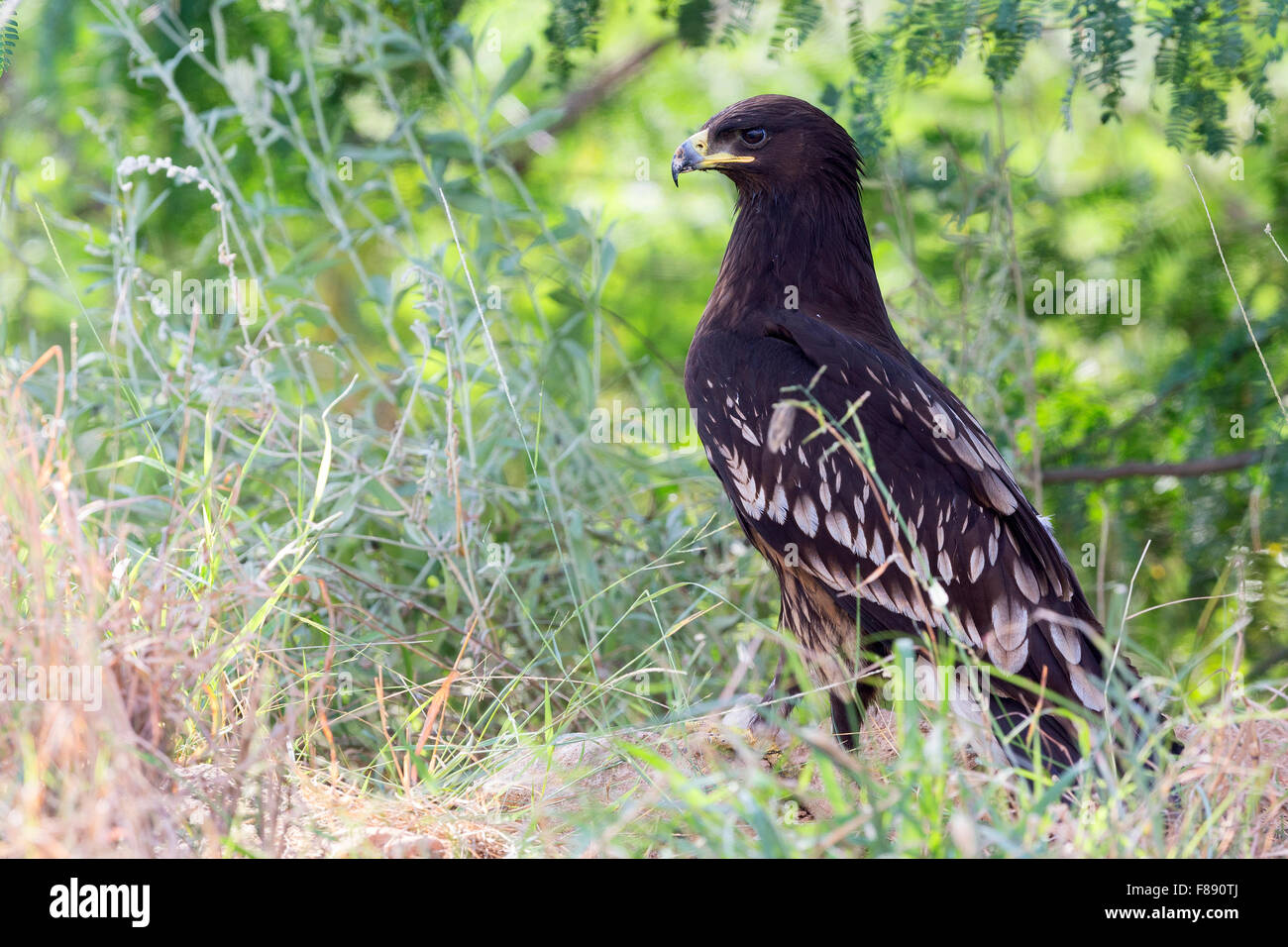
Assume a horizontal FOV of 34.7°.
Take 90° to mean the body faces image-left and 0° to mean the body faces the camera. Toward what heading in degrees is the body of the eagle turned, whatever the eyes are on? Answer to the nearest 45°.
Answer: approximately 90°
